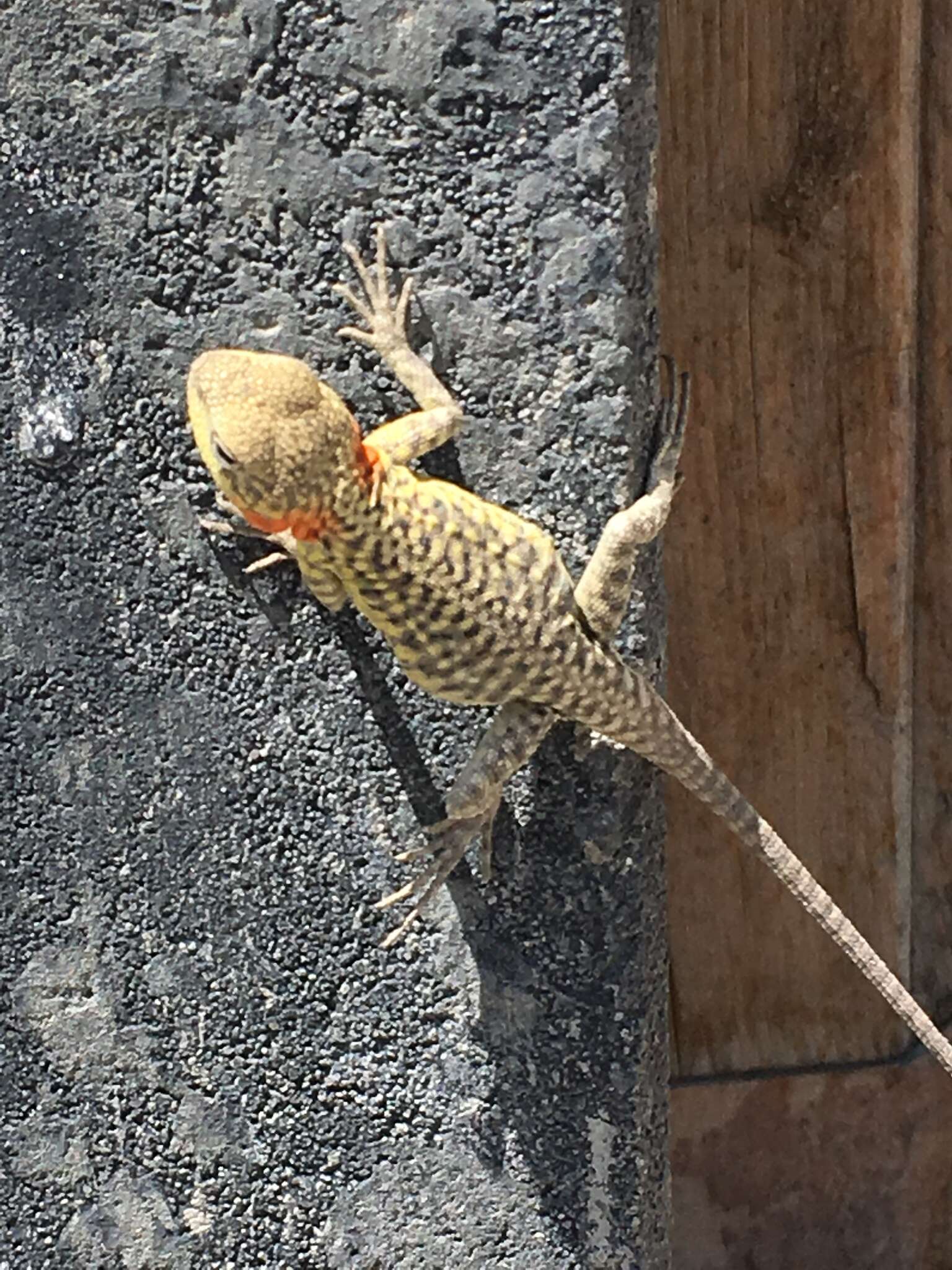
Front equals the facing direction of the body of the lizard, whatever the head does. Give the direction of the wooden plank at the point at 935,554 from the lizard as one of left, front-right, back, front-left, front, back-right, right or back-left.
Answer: right

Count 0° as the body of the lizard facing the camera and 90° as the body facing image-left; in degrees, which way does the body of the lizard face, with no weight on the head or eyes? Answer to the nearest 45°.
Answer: approximately 135°
